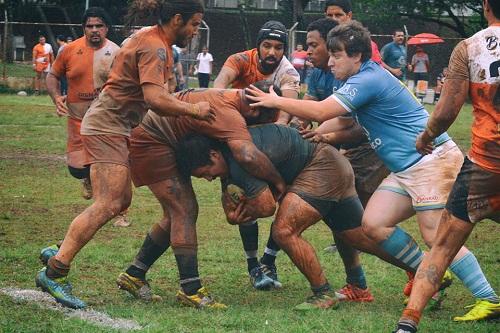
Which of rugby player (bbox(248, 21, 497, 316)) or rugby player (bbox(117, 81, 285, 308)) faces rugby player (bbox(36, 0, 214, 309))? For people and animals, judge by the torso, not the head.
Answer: rugby player (bbox(248, 21, 497, 316))

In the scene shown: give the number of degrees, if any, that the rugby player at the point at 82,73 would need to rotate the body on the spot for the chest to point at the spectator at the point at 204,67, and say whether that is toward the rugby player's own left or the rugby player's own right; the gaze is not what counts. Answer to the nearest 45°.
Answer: approximately 180°

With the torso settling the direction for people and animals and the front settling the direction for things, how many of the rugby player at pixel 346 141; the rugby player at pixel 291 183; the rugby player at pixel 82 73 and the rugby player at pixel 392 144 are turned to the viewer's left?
3

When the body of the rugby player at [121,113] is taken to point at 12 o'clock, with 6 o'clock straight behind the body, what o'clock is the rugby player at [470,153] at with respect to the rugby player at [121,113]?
the rugby player at [470,153] is roughly at 1 o'clock from the rugby player at [121,113].

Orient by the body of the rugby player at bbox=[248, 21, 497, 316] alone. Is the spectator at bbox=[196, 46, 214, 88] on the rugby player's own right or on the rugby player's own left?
on the rugby player's own right

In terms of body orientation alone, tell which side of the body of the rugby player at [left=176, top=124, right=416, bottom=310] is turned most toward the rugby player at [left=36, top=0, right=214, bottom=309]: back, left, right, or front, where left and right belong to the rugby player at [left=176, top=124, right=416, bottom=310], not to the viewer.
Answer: front

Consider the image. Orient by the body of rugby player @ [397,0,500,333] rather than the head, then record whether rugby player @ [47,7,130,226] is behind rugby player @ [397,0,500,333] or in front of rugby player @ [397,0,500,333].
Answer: in front

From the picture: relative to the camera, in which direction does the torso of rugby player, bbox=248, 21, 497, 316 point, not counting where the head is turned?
to the viewer's left

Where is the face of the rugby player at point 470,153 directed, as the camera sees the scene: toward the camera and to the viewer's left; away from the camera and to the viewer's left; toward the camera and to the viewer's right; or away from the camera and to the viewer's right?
away from the camera and to the viewer's left

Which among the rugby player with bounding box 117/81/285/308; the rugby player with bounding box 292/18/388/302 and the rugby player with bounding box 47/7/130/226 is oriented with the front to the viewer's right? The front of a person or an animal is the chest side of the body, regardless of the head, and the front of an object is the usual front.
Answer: the rugby player with bounding box 117/81/285/308

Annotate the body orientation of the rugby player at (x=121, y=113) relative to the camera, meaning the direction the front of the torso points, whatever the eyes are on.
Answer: to the viewer's right

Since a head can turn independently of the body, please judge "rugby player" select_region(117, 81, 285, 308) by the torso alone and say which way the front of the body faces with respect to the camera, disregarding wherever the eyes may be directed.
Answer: to the viewer's right

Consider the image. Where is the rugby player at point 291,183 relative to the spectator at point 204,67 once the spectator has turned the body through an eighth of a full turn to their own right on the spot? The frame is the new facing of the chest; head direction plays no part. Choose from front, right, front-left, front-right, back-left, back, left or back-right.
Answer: front-left

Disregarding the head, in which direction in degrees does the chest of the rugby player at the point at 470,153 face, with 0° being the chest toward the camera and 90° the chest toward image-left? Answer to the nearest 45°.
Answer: approximately 135°

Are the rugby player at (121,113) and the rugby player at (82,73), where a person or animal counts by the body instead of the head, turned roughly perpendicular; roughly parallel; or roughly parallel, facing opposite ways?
roughly perpendicular

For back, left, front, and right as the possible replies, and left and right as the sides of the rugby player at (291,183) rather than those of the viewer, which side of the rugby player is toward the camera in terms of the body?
left
